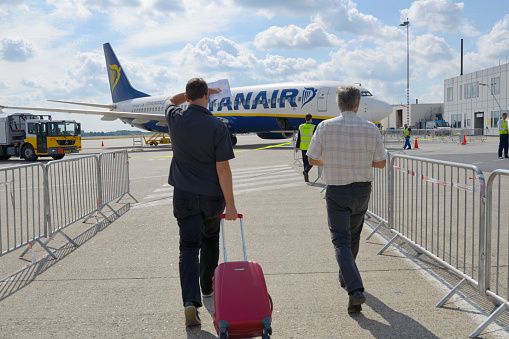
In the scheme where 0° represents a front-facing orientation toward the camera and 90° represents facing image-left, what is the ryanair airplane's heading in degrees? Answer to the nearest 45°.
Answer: approximately 315°

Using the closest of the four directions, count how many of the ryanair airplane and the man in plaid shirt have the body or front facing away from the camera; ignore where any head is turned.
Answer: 1

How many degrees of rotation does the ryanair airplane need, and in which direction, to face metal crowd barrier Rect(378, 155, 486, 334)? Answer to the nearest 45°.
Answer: approximately 45° to its right

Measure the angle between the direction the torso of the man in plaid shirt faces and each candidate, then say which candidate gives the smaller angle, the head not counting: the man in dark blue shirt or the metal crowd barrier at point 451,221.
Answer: the metal crowd barrier

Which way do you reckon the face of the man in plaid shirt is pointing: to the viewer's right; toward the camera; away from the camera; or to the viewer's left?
away from the camera

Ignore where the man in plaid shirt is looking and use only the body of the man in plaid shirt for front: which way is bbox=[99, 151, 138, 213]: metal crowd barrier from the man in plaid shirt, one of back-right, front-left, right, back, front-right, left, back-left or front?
front-left

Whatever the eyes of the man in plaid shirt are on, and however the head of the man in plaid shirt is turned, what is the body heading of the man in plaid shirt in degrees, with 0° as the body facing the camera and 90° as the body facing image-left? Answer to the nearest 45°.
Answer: approximately 180°

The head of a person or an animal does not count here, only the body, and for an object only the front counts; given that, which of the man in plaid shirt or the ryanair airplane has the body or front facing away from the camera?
the man in plaid shirt

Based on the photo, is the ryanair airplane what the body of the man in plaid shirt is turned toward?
yes

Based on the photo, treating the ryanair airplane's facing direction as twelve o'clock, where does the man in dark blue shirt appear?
The man in dark blue shirt is roughly at 2 o'clock from the ryanair airplane.
